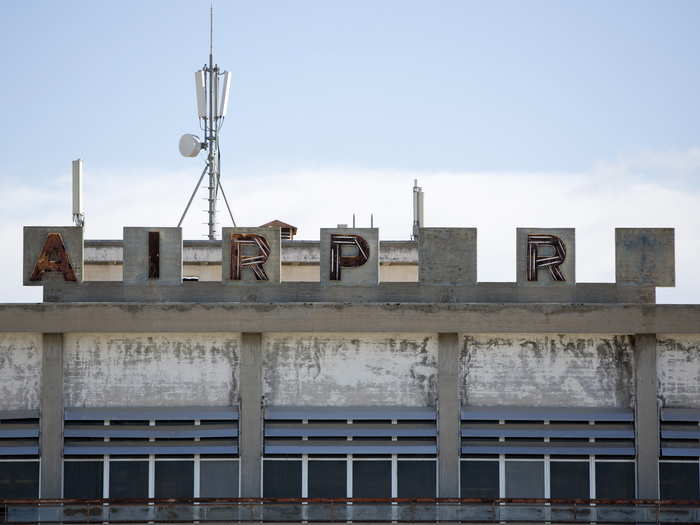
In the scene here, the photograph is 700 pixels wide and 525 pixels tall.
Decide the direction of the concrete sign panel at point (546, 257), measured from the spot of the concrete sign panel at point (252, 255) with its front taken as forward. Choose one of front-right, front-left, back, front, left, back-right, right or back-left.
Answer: left

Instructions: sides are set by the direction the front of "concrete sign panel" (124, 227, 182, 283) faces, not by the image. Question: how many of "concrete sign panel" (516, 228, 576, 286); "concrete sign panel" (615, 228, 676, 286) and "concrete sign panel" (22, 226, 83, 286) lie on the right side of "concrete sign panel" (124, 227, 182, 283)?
1

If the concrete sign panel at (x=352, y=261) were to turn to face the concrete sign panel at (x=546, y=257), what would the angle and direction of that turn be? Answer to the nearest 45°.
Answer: approximately 90° to its left

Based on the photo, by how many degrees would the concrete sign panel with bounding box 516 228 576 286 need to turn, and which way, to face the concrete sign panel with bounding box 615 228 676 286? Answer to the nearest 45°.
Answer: approximately 90° to its left

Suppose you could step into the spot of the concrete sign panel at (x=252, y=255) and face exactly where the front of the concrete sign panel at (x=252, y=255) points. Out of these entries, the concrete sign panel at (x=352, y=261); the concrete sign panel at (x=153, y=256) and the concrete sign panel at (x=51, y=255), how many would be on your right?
2

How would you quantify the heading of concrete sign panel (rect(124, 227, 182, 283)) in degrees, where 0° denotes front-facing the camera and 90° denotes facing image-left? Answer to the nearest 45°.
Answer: approximately 0°

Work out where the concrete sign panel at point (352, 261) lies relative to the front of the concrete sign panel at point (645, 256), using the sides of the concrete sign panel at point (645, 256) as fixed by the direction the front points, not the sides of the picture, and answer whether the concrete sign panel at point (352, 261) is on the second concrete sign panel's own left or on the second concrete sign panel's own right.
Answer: on the second concrete sign panel's own right

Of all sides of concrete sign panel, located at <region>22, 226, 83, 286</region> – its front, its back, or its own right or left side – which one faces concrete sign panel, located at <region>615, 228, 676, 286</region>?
left

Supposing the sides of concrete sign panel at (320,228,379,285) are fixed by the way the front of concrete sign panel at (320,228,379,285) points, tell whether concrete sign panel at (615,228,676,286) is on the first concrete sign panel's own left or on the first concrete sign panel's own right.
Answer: on the first concrete sign panel's own left

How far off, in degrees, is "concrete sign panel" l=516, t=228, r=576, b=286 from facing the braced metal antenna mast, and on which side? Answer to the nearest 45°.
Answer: approximately 135° to its right

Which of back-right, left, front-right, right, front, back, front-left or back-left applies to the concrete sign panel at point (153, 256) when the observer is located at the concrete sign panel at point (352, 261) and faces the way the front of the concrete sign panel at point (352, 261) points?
right

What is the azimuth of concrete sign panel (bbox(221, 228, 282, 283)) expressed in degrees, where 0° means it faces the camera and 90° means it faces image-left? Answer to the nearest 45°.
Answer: approximately 0°

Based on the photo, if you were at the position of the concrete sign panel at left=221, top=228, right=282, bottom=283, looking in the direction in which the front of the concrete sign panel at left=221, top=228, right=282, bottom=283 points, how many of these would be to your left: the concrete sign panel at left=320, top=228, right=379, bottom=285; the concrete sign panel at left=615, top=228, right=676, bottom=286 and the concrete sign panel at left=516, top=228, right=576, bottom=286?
3

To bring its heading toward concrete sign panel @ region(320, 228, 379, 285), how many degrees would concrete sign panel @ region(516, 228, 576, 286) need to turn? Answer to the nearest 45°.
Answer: approximately 90° to its right

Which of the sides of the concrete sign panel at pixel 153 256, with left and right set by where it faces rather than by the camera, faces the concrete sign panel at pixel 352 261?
left
